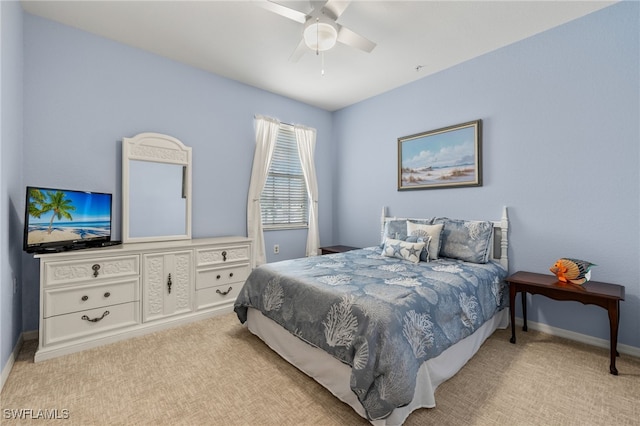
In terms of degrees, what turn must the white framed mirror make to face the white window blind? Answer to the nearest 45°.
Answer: approximately 45° to its left

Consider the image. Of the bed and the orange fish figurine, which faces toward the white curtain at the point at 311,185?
the orange fish figurine

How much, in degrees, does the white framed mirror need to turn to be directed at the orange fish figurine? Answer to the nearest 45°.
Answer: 0° — it already faces it

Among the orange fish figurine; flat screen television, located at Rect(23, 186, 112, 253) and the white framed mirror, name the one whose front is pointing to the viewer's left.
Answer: the orange fish figurine

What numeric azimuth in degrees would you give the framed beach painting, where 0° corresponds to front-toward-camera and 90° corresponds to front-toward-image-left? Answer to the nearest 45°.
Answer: approximately 45°

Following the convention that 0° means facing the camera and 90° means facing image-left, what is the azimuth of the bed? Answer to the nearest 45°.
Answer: approximately 45°
